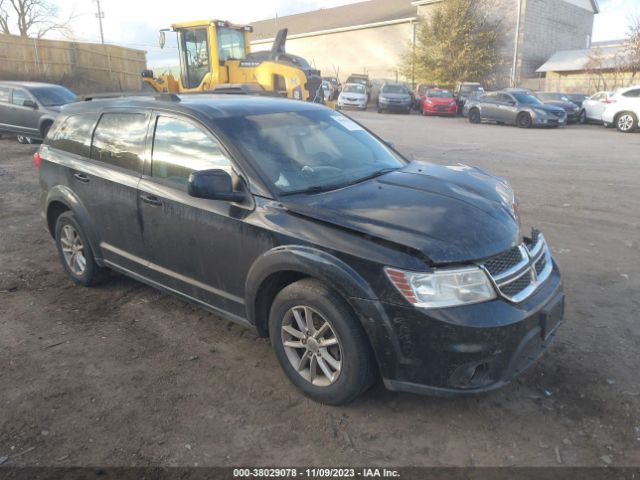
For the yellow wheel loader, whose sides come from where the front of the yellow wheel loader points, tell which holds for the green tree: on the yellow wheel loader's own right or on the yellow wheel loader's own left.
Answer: on the yellow wheel loader's own right

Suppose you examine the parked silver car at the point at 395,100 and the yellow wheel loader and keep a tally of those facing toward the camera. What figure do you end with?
1

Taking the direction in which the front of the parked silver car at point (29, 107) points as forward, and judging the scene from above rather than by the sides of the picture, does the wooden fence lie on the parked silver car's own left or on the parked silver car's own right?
on the parked silver car's own left

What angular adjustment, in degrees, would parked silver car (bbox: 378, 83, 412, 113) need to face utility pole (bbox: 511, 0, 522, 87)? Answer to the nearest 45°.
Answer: approximately 135° to its left

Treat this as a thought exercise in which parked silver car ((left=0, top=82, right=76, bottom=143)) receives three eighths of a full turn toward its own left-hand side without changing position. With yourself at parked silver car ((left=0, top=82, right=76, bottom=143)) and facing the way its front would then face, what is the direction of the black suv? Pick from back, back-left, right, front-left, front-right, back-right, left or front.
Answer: back

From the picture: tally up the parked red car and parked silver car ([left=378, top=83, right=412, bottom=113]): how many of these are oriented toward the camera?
2

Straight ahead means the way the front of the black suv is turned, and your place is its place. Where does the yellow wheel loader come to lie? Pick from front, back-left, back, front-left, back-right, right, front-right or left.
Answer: back-left

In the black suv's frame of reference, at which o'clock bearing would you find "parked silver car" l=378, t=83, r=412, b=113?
The parked silver car is roughly at 8 o'clock from the black suv.

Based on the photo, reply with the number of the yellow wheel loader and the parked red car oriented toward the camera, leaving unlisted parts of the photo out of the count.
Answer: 1

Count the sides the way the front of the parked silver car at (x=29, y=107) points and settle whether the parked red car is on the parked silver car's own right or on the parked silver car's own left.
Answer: on the parked silver car's own left

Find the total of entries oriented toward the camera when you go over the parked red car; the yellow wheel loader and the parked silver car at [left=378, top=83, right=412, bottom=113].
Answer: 2

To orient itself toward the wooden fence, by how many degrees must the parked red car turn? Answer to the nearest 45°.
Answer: approximately 90° to its right

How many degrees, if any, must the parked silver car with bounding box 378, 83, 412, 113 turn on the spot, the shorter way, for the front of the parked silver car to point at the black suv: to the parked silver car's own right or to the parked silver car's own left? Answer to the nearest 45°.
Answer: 0° — it already faces it

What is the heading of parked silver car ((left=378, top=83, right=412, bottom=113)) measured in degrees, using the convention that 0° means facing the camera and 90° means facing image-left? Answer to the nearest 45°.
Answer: approximately 0°

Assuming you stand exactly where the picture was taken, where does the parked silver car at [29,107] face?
facing the viewer and to the right of the viewer

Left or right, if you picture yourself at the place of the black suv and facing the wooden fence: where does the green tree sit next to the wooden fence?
right
